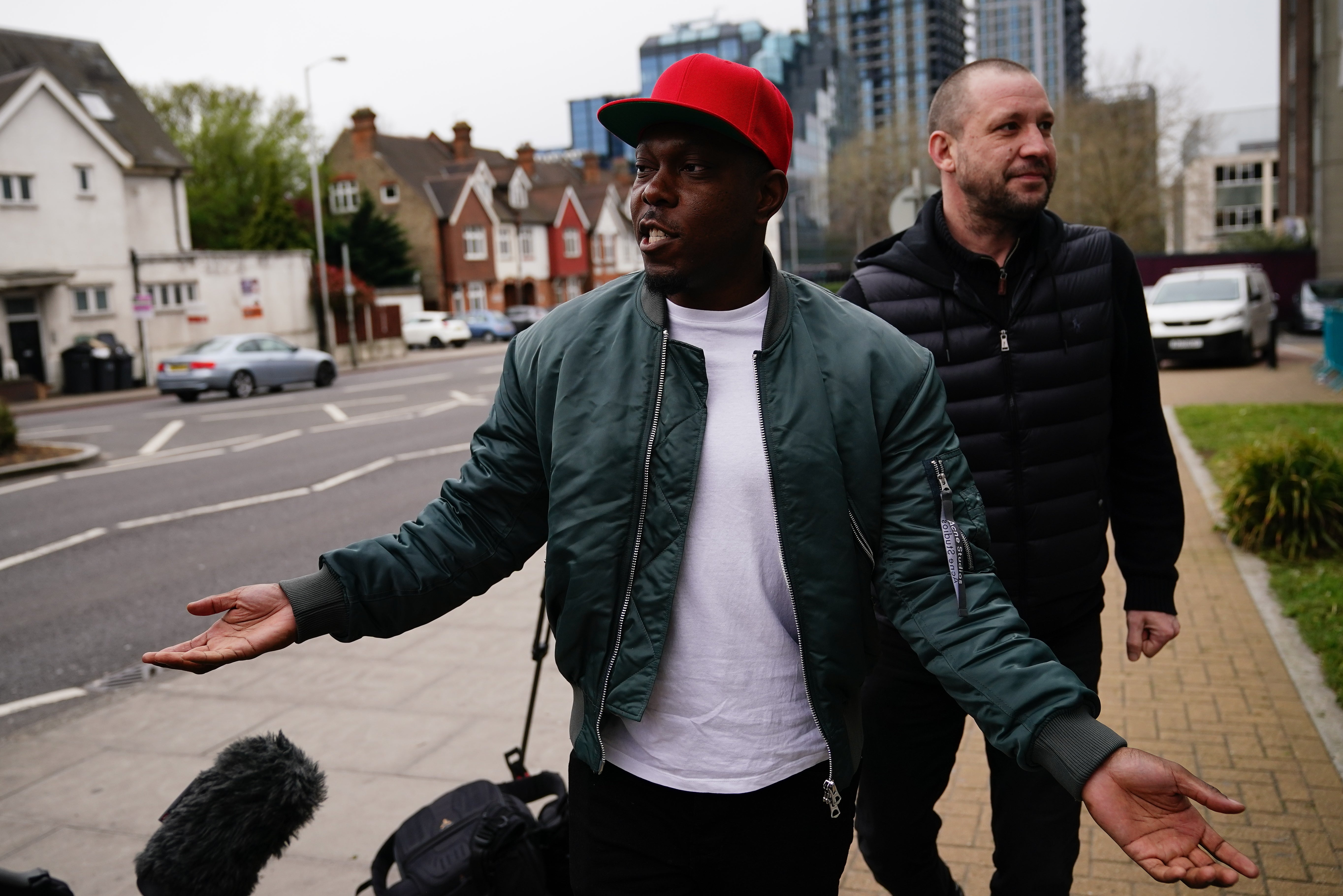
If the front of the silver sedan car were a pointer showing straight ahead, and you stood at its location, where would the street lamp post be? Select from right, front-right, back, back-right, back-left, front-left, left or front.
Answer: front-left

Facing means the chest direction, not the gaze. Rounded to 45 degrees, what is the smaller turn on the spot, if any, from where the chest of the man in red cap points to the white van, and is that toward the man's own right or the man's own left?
approximately 135° to the man's own left

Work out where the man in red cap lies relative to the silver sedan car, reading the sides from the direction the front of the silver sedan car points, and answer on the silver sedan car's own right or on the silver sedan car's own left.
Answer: on the silver sedan car's own right

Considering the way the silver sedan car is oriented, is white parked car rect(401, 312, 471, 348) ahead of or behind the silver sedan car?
ahead

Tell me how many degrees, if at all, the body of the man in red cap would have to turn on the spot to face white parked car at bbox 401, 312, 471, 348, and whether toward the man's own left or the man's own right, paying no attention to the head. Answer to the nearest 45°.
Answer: approximately 180°

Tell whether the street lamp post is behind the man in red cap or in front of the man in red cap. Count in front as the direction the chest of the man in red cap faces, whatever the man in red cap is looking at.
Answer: behind

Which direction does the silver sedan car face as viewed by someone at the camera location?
facing away from the viewer and to the right of the viewer

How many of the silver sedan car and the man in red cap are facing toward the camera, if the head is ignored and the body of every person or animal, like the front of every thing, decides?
1

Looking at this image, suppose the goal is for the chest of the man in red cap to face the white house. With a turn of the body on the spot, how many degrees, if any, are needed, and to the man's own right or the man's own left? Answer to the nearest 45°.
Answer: approximately 135° to the man's own right
